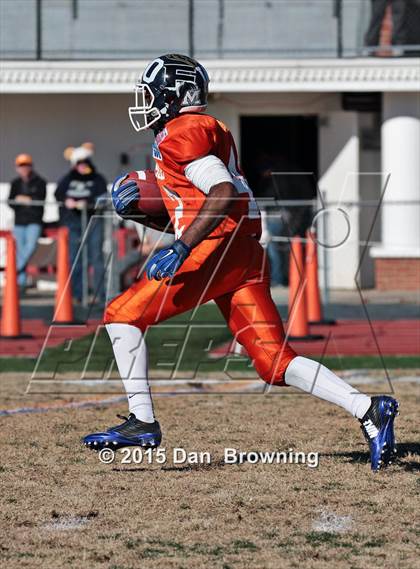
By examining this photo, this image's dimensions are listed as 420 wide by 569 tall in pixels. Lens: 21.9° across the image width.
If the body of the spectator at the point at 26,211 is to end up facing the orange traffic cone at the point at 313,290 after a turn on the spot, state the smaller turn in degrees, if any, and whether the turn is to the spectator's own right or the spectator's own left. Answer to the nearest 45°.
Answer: approximately 45° to the spectator's own left

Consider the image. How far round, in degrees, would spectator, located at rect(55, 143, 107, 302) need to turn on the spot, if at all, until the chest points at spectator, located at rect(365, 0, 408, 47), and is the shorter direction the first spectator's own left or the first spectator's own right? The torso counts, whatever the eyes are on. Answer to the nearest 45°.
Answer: approximately 135° to the first spectator's own left

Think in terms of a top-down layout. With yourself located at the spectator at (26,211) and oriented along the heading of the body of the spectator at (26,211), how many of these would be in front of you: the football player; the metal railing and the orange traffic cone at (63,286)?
2

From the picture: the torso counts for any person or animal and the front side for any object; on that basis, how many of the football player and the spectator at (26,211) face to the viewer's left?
1

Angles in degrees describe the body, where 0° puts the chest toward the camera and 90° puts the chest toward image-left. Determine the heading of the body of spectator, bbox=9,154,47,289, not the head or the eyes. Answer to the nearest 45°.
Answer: approximately 0°

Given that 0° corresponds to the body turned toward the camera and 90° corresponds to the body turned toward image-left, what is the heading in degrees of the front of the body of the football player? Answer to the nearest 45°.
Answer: approximately 90°

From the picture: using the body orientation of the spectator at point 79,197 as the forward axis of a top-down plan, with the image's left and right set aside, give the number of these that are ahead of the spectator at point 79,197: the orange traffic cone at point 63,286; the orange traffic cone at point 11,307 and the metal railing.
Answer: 2

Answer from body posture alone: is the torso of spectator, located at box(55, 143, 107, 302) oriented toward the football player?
yes
